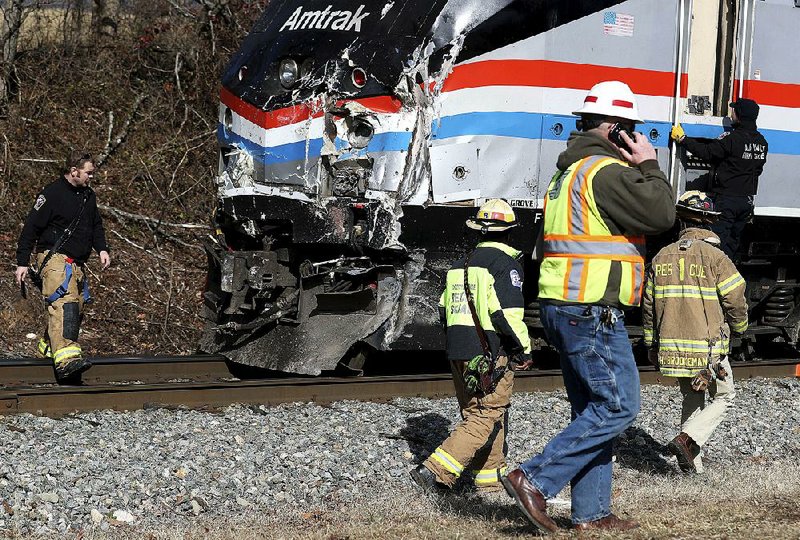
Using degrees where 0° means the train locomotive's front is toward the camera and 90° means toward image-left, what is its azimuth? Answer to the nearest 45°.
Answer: approximately 45°

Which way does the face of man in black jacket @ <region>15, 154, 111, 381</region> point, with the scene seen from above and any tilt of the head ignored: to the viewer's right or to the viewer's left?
to the viewer's right

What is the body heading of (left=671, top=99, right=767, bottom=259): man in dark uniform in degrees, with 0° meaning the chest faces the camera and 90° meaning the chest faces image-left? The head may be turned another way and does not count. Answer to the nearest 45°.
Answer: approximately 135°

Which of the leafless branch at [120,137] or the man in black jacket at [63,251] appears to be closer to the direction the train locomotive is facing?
the man in black jacket

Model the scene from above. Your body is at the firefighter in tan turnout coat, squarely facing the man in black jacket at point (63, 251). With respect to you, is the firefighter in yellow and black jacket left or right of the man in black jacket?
left

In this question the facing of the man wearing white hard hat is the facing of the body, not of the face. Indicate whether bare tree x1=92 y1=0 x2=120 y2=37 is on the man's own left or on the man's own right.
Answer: on the man's own left

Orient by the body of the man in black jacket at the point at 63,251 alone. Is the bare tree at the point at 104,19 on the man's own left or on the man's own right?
on the man's own left
